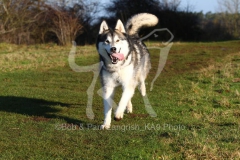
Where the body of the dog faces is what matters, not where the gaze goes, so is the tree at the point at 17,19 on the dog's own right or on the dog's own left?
on the dog's own right

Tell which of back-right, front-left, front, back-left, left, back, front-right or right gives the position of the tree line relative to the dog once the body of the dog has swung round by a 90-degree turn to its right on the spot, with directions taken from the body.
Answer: front-right

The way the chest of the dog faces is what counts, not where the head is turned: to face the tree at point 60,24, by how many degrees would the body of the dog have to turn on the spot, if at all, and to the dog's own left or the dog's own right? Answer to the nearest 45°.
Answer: approximately 135° to the dog's own right
